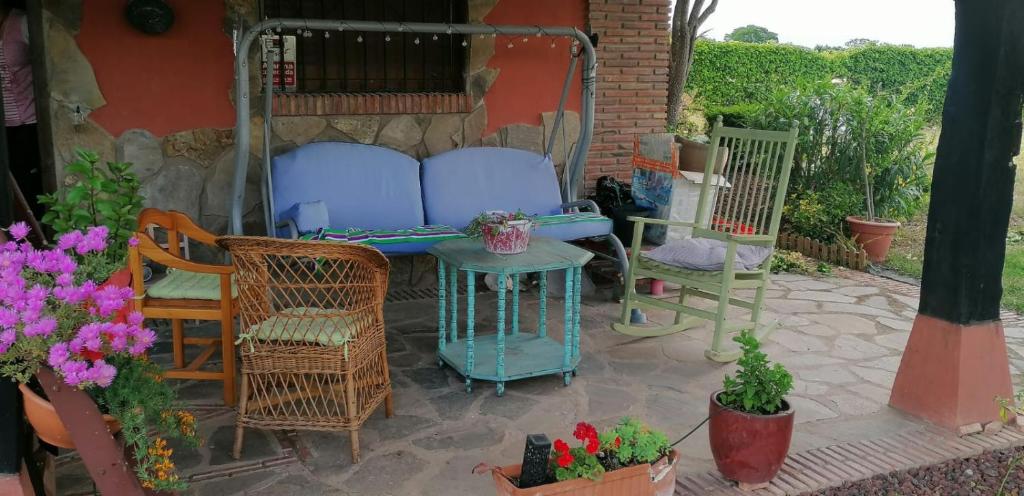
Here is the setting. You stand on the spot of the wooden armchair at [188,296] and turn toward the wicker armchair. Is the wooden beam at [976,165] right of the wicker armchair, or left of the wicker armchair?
left

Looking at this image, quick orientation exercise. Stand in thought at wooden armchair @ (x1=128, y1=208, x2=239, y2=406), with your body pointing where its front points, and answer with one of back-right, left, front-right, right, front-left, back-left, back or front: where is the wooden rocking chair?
front

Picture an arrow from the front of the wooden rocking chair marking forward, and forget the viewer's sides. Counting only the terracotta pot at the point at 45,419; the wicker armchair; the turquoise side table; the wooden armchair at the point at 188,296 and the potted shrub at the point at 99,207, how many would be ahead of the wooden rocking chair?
5

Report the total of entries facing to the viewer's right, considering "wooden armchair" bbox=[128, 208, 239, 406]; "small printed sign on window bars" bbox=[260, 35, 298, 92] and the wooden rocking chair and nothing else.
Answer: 1

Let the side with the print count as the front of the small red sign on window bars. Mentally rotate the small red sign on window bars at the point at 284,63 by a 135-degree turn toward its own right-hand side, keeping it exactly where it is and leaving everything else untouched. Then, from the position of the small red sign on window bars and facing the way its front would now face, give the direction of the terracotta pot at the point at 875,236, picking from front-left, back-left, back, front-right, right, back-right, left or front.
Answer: back-right

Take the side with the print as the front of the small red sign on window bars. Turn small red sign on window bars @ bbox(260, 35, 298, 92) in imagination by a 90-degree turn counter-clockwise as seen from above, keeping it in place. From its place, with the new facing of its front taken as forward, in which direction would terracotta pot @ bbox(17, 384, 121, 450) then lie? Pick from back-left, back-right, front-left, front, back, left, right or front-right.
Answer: right

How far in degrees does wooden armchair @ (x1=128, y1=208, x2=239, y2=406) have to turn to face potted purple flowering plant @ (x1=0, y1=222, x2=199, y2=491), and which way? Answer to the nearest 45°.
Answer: approximately 90° to its right

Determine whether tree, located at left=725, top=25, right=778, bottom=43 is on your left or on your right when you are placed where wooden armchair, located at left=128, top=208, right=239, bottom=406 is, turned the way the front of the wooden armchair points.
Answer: on your left

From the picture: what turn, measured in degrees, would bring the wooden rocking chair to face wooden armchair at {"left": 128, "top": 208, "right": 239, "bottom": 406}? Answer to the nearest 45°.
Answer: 0° — it already faces it

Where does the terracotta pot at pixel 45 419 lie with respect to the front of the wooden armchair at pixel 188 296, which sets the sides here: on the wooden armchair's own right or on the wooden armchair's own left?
on the wooden armchair's own right

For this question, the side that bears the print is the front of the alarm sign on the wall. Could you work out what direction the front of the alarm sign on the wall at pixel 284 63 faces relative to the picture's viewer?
facing the viewer

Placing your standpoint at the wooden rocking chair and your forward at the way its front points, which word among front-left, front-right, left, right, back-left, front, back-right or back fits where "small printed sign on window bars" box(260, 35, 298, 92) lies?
front-right

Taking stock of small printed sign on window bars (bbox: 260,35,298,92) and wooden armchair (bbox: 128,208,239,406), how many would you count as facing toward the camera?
1

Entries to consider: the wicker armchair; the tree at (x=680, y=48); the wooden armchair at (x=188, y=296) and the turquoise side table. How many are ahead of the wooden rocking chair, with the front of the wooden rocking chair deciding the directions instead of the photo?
3

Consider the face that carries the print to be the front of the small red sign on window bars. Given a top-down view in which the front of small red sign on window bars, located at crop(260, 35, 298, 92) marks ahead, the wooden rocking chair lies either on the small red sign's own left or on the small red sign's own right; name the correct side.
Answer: on the small red sign's own left

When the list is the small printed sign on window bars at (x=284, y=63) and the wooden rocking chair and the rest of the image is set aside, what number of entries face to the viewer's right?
0

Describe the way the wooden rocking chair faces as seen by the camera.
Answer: facing the viewer and to the left of the viewer

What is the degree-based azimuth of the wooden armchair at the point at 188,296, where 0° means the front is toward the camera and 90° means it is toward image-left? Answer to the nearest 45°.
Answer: approximately 270°
